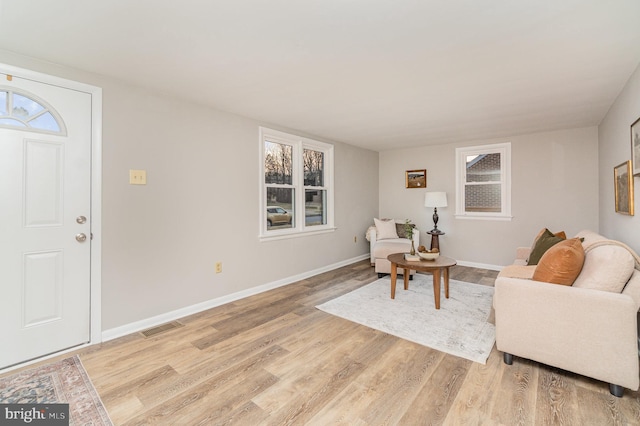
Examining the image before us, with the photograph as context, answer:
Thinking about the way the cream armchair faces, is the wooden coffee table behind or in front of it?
in front

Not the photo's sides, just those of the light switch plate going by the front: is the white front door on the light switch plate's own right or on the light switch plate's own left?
on the light switch plate's own right

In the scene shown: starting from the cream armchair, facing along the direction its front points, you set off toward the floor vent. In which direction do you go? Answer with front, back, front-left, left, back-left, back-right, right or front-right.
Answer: front-right

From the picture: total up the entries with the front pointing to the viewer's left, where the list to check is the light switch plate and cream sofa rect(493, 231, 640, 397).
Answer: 1

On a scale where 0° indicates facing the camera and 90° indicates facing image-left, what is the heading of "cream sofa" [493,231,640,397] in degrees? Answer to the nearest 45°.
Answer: approximately 90°

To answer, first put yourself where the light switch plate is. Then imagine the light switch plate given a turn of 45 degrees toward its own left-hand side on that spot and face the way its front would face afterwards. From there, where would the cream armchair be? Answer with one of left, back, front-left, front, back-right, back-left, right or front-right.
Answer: front-left

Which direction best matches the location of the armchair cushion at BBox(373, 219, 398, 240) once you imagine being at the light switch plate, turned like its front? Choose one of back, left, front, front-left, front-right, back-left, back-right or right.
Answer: left

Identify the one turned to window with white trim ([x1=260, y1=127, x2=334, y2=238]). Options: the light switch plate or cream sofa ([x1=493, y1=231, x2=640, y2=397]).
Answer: the cream sofa

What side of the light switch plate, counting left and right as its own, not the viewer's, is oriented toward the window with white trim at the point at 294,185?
left

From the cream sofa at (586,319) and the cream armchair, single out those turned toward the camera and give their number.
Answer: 1

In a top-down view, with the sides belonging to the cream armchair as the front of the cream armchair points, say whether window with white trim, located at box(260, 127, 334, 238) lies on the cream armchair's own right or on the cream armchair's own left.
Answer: on the cream armchair's own right
